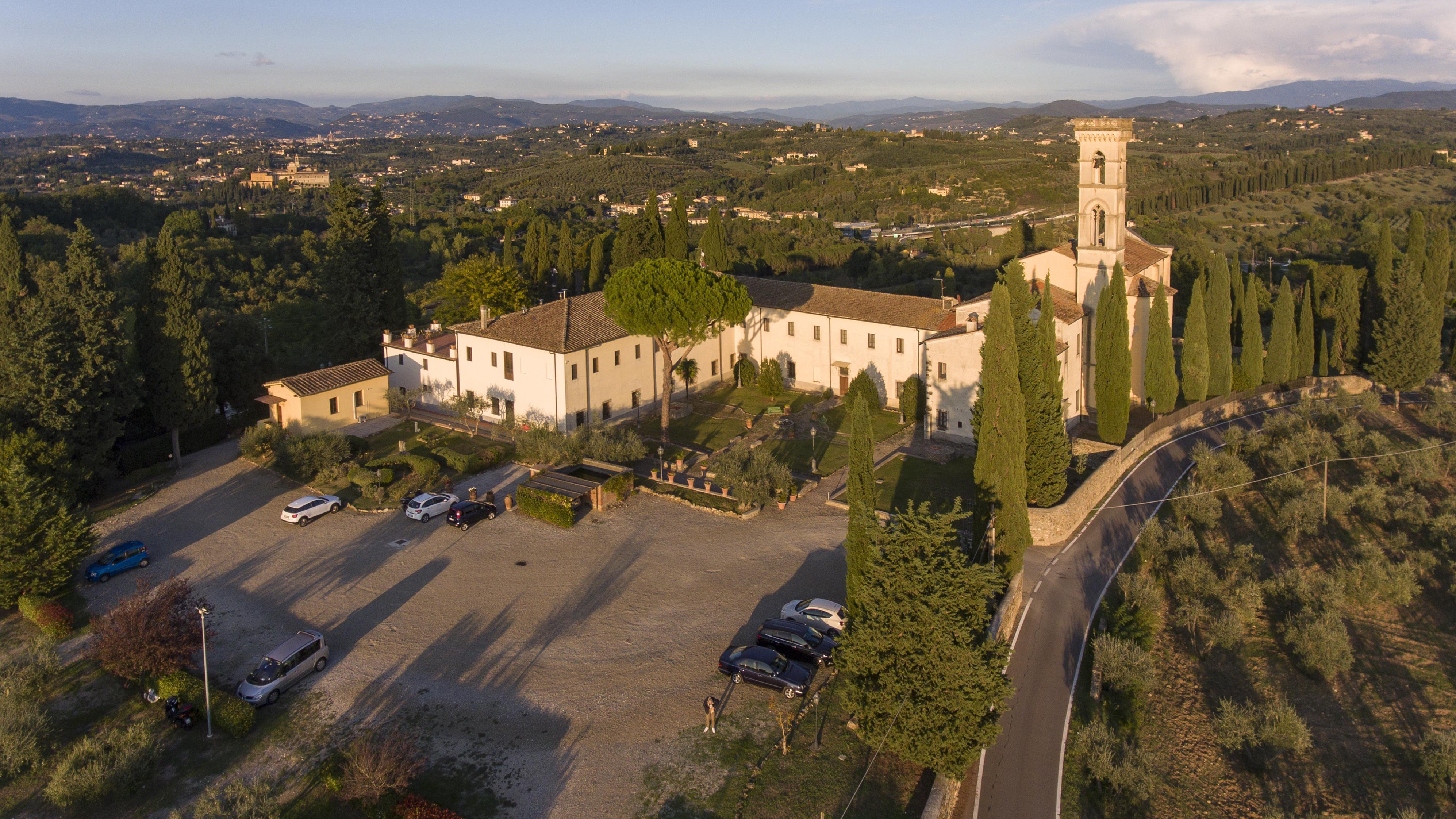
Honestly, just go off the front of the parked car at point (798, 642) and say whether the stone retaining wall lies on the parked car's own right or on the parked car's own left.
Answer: on the parked car's own left

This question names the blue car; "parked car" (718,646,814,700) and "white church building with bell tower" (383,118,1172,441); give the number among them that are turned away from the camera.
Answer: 0

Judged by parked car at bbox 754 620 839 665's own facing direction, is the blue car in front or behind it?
behind

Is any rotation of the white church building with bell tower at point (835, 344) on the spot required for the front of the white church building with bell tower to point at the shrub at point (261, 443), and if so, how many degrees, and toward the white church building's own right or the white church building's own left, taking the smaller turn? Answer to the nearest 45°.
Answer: approximately 45° to the white church building's own right

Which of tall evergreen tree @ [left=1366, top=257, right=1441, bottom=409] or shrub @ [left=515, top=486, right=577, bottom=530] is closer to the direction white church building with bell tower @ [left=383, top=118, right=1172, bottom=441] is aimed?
the shrub

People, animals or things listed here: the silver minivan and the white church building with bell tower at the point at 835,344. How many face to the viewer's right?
0

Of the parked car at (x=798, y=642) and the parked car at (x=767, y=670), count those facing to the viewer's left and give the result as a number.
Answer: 0

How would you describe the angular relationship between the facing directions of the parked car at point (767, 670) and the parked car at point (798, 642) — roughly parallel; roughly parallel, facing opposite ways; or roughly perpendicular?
roughly parallel

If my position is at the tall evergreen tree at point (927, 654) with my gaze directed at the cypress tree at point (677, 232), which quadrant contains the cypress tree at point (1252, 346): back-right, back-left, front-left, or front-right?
front-right
